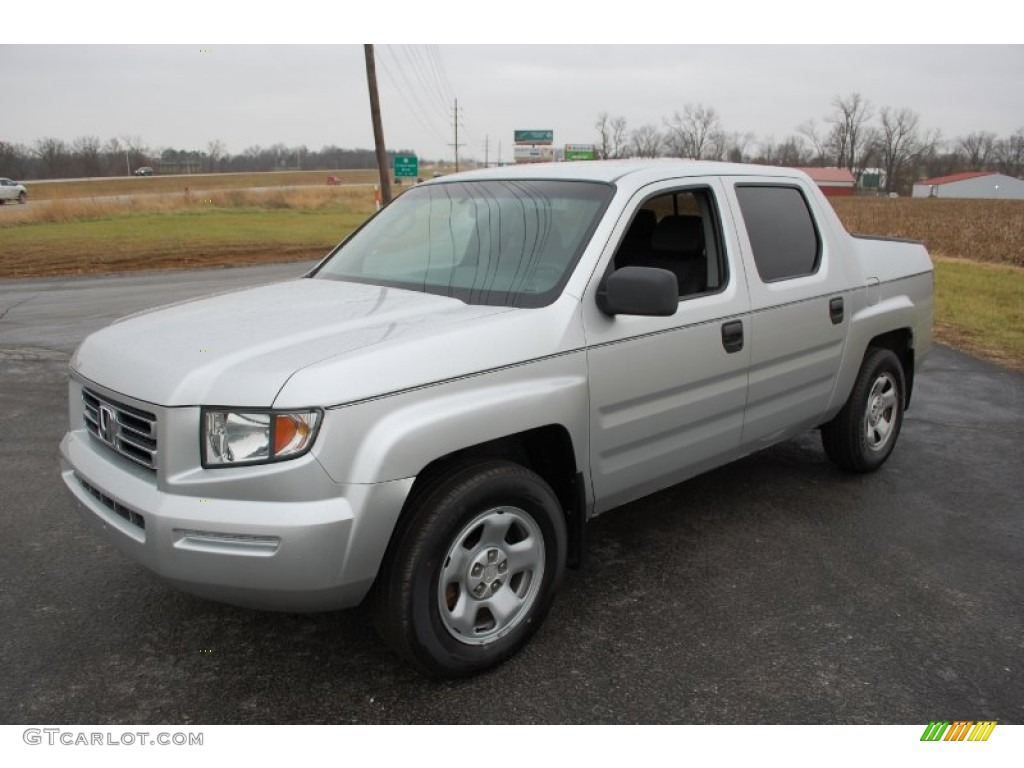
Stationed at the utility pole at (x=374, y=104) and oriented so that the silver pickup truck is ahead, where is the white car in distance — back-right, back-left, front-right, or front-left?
back-right

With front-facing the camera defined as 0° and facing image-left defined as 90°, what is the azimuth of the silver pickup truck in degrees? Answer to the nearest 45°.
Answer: approximately 45°

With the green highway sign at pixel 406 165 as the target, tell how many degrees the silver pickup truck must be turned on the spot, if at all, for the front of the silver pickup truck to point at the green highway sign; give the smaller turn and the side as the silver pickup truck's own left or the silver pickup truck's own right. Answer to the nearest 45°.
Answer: approximately 135° to the silver pickup truck's own right

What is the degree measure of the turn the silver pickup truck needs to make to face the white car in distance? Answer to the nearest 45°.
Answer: approximately 90° to its right

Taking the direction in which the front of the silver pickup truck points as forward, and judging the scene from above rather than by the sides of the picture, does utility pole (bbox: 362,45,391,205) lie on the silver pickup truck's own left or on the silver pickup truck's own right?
on the silver pickup truck's own right

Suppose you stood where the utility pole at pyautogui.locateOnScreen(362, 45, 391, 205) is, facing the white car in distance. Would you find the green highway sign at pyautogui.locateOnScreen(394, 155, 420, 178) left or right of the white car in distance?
right
